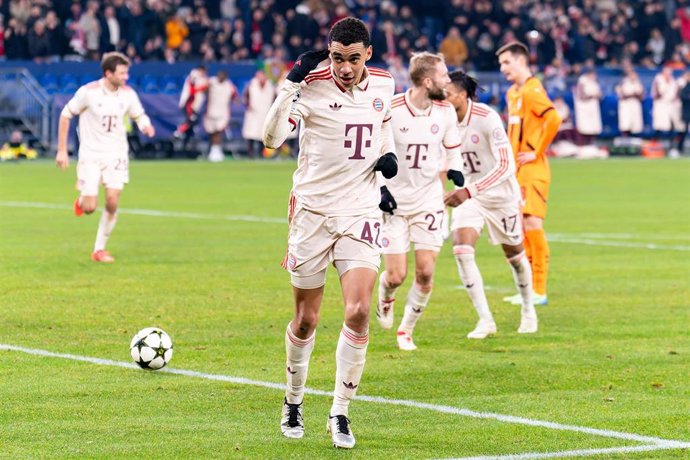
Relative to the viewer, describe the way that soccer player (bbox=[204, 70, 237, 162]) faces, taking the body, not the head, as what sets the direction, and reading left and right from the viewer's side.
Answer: facing the viewer

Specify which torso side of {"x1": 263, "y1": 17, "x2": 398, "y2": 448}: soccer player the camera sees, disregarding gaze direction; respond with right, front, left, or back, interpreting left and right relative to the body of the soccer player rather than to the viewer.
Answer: front

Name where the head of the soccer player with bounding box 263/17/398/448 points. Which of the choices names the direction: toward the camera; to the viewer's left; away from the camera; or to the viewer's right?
toward the camera

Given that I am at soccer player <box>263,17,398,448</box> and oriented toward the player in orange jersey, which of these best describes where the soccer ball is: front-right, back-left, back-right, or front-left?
front-left

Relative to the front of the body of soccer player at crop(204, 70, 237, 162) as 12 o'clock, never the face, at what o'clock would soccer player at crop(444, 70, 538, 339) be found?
soccer player at crop(444, 70, 538, 339) is roughly at 12 o'clock from soccer player at crop(204, 70, 237, 162).

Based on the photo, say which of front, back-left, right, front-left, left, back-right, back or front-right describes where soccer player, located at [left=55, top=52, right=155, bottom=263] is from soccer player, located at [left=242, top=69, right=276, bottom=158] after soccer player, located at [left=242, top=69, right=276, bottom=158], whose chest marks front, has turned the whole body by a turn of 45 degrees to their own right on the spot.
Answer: front-left

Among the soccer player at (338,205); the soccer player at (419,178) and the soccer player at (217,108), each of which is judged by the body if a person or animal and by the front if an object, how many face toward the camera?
3

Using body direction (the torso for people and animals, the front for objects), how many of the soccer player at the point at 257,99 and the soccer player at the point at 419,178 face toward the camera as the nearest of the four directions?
2

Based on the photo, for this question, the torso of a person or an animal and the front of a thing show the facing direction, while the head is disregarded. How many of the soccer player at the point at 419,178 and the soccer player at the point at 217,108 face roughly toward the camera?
2

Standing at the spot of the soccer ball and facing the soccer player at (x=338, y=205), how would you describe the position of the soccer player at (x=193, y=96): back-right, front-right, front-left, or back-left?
back-left

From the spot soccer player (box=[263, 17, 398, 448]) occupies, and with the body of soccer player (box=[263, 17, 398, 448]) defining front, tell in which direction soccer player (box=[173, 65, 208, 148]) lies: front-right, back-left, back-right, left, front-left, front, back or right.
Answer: back
